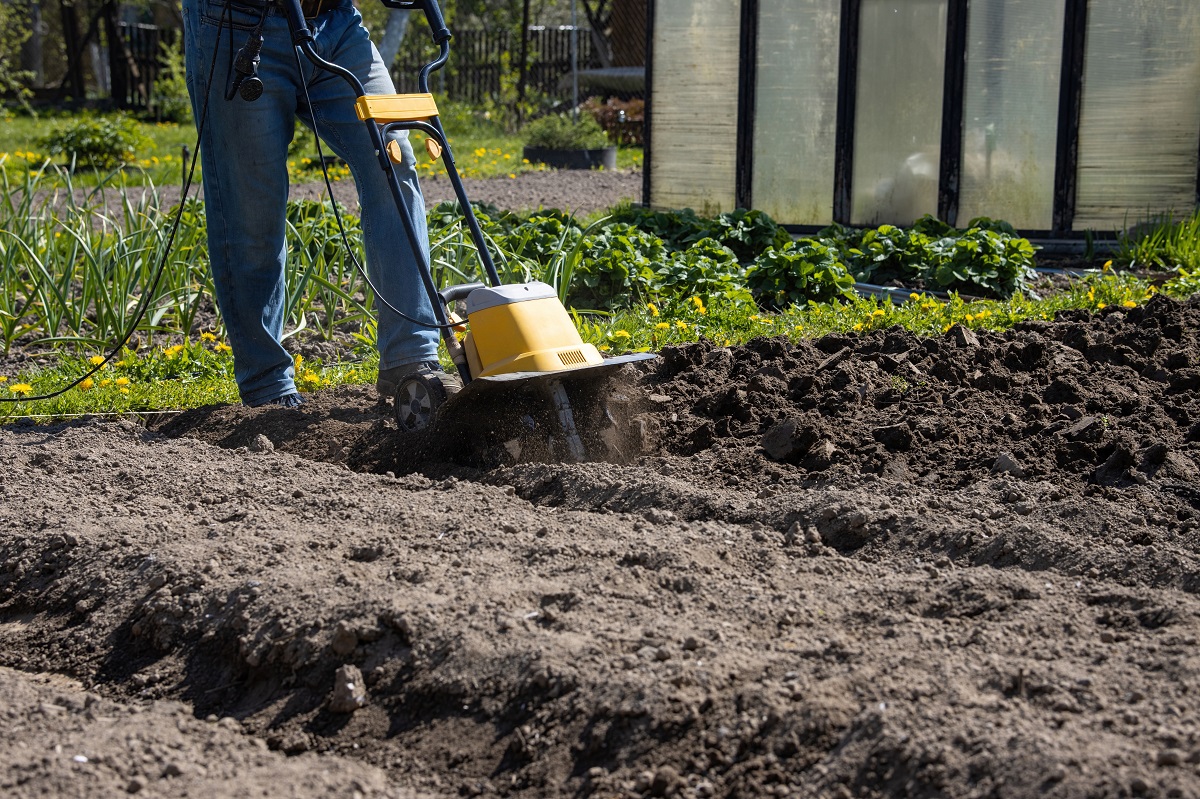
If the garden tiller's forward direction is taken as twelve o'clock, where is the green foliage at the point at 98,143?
The green foliage is roughly at 7 o'clock from the garden tiller.

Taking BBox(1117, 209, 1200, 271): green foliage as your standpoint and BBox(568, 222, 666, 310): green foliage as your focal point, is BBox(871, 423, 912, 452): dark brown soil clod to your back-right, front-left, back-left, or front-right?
front-left

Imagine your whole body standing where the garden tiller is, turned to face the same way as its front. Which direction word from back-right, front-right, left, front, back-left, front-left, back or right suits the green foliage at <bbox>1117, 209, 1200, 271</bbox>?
left

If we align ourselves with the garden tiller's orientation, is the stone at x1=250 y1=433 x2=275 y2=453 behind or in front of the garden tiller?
behind

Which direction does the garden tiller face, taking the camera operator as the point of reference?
facing the viewer and to the right of the viewer

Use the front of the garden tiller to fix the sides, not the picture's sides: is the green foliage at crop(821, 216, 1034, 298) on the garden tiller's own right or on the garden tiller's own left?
on the garden tiller's own left

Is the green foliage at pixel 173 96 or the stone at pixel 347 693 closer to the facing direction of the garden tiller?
the stone

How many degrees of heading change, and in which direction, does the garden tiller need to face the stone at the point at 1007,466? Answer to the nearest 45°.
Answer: approximately 45° to its left

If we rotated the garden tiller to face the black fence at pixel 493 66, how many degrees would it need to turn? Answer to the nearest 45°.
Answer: approximately 135° to its left

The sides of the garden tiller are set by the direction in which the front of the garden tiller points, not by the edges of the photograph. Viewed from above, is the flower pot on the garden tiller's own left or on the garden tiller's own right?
on the garden tiller's own left

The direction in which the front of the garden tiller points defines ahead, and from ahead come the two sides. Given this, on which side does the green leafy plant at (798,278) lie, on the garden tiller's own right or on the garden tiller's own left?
on the garden tiller's own left

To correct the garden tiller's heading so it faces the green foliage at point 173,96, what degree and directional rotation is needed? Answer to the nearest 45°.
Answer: approximately 135° to its left

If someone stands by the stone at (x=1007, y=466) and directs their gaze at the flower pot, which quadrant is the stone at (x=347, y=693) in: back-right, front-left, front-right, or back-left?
back-left

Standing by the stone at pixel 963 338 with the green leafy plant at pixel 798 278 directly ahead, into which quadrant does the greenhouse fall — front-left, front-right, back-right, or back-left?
front-right

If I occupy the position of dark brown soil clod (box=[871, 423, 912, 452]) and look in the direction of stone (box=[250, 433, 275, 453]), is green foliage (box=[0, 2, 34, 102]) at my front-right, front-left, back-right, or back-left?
front-right
